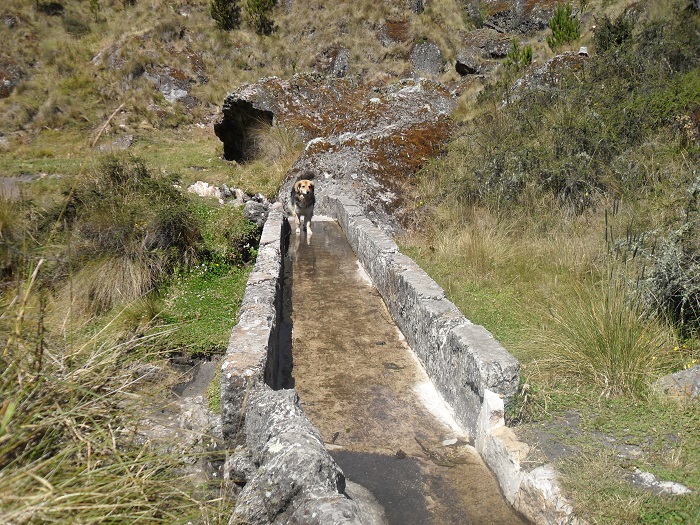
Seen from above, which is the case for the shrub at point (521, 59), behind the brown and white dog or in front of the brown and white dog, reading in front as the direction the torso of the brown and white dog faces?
behind

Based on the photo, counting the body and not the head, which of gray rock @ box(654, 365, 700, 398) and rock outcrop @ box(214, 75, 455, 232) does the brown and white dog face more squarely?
the gray rock

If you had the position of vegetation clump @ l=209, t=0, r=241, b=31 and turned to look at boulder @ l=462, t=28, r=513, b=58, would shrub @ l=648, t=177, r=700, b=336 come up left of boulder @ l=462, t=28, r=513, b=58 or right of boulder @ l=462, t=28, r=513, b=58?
right

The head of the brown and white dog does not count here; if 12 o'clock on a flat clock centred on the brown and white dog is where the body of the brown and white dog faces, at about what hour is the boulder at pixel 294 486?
The boulder is roughly at 12 o'clock from the brown and white dog.

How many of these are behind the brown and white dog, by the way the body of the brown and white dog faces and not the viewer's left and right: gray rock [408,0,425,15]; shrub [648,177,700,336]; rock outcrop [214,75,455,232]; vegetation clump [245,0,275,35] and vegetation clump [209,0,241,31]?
4

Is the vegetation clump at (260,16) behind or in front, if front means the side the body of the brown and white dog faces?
behind

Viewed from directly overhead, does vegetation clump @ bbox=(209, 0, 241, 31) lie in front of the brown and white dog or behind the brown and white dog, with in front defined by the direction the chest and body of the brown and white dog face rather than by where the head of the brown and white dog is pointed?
behind

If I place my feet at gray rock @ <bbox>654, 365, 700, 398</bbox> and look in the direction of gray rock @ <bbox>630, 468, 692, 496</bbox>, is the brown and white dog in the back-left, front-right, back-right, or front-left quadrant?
back-right

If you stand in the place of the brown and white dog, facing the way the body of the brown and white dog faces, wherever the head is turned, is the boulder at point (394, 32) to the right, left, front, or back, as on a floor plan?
back

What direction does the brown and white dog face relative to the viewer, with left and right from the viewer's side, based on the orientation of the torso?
facing the viewer

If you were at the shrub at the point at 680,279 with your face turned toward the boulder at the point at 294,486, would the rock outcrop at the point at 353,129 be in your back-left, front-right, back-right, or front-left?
back-right

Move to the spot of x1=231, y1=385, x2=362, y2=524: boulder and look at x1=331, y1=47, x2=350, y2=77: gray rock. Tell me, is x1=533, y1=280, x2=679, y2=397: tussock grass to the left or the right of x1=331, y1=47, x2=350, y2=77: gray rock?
right

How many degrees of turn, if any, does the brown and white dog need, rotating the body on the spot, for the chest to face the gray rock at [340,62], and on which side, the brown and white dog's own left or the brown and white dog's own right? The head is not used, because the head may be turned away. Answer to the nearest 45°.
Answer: approximately 180°
